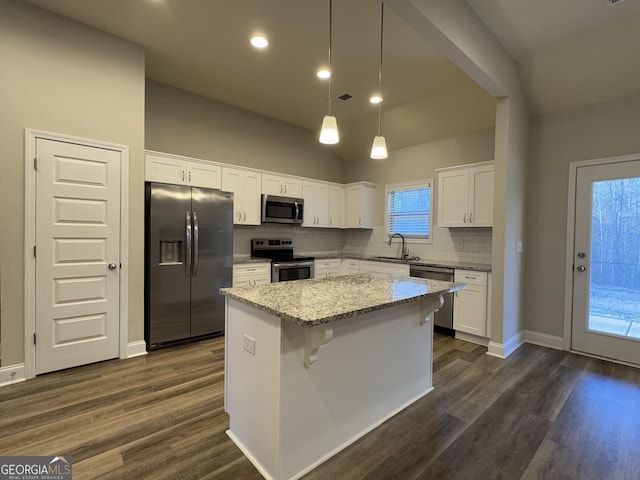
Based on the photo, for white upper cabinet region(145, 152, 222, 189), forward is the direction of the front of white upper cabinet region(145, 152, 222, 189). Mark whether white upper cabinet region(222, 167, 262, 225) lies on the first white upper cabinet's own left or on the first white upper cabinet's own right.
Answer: on the first white upper cabinet's own left

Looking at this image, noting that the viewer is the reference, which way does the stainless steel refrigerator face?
facing the viewer and to the right of the viewer

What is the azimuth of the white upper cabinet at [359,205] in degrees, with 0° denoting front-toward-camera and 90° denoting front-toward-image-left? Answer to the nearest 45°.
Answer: approximately 45°

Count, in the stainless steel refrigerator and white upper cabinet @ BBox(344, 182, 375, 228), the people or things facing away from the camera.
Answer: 0

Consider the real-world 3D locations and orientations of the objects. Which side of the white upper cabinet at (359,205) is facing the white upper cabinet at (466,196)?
left

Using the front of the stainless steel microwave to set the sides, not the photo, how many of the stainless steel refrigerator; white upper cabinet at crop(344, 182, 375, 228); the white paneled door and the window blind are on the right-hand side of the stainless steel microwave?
2
